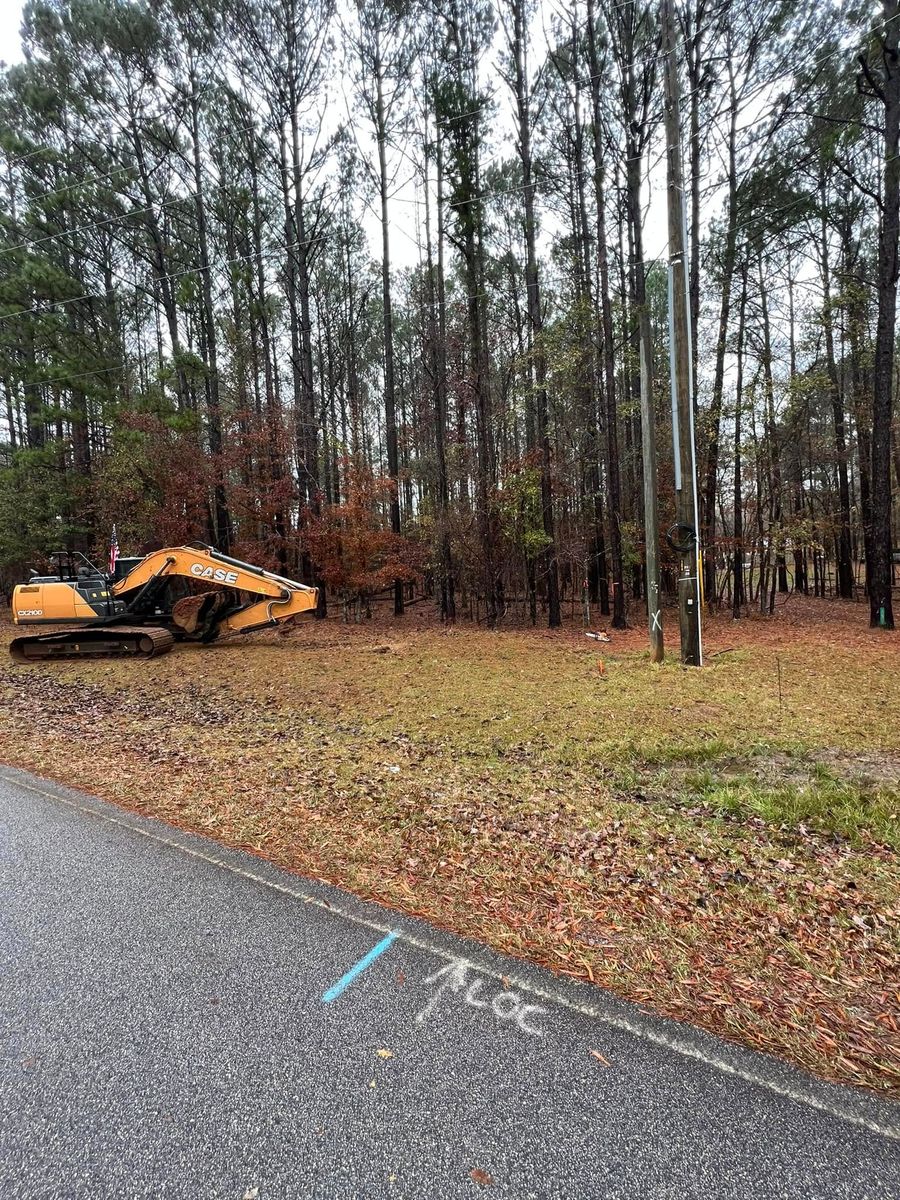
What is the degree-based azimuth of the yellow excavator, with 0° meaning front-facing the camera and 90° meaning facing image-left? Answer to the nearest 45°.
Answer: approximately 270°
